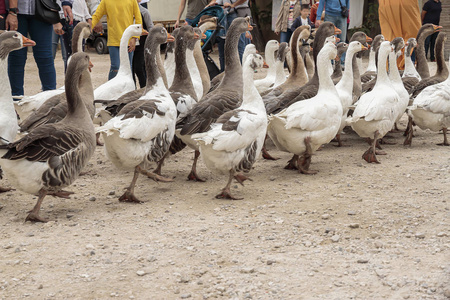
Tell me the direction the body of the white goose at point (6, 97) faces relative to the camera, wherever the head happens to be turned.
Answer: to the viewer's right
